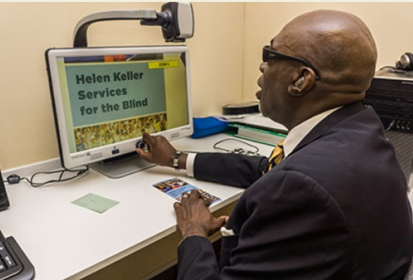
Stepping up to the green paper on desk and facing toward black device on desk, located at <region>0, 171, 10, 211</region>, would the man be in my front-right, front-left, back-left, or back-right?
back-left

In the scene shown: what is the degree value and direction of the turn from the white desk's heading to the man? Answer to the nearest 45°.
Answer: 0° — it already faces them

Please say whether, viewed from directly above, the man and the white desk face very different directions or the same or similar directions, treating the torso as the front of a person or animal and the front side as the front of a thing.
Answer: very different directions

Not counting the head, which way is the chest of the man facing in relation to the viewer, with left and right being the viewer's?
facing away from the viewer and to the left of the viewer

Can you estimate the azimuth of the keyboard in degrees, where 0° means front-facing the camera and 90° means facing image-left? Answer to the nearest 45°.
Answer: approximately 315°

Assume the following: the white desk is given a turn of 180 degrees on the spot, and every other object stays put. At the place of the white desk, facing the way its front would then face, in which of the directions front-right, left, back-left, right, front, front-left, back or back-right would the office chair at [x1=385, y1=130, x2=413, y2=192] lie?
back-right

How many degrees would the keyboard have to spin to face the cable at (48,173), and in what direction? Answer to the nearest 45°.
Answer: approximately 135° to its left

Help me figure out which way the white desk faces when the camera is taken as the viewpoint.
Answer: facing the viewer and to the right of the viewer

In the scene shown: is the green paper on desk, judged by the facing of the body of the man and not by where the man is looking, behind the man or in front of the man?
in front
